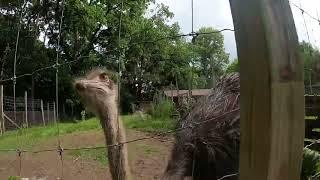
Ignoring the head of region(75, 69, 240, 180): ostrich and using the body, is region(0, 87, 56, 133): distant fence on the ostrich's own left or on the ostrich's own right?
on the ostrich's own right

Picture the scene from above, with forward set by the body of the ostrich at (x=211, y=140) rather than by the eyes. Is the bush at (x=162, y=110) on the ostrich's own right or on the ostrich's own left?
on the ostrich's own right

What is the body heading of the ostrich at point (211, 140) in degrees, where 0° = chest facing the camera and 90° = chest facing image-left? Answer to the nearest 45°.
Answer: approximately 90°

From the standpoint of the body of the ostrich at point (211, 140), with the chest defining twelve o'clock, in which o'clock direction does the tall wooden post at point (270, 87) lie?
The tall wooden post is roughly at 9 o'clock from the ostrich.

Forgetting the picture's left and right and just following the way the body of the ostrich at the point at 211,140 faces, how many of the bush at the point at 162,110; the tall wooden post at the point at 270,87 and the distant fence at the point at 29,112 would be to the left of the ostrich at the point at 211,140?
1
